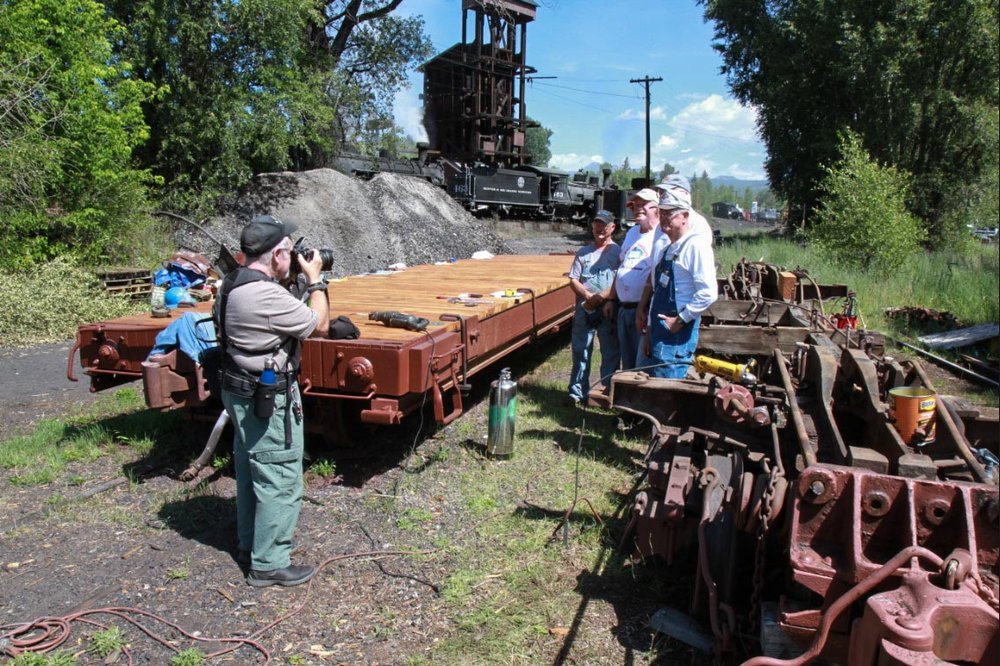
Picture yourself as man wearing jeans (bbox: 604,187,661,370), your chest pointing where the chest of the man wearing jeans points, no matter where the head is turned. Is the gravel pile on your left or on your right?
on your right

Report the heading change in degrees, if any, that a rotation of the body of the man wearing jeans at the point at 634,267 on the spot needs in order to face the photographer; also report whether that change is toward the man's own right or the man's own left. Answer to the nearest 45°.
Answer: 0° — they already face them

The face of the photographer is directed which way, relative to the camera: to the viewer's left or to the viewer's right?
to the viewer's right

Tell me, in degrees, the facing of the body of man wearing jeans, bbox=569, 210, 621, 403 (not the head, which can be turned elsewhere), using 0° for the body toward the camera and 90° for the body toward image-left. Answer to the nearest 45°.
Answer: approximately 0°

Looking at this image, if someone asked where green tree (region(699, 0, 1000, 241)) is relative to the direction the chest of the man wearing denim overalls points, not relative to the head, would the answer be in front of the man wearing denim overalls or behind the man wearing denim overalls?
behind

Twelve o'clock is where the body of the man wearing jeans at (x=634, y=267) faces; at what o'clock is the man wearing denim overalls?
The man wearing denim overalls is roughly at 10 o'clock from the man wearing jeans.

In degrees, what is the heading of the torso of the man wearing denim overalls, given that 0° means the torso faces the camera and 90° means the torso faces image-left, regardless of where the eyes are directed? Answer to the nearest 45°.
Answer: approximately 45°

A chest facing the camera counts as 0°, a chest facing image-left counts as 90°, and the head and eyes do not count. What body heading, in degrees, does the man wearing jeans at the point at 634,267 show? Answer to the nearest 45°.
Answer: approximately 45°

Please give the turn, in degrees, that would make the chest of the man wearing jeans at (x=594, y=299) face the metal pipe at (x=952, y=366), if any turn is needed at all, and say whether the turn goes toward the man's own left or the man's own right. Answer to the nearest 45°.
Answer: approximately 135° to the man's own left
